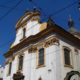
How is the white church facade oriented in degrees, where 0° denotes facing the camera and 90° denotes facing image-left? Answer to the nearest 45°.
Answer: approximately 45°
